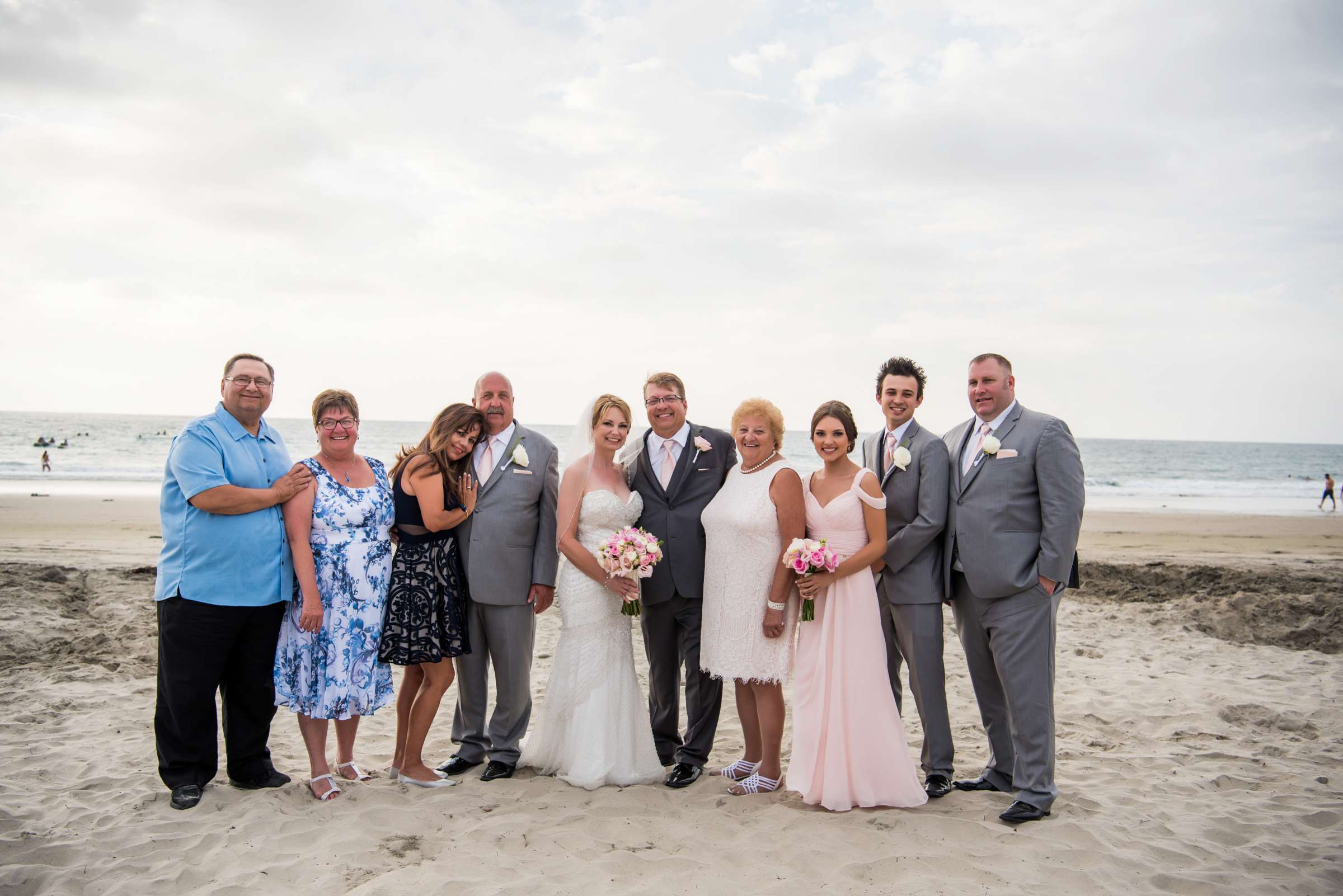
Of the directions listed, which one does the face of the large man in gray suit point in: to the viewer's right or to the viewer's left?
to the viewer's left

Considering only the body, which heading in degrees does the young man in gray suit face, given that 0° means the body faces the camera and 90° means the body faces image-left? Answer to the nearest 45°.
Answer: approximately 45°

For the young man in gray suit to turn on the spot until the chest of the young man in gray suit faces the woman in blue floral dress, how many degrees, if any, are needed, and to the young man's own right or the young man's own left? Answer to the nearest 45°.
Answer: approximately 45° to the young man's own right

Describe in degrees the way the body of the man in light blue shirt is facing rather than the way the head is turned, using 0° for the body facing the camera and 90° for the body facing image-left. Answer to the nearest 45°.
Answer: approximately 315°

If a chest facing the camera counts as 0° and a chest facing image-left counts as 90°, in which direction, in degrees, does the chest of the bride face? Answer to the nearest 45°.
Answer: approximately 315°
